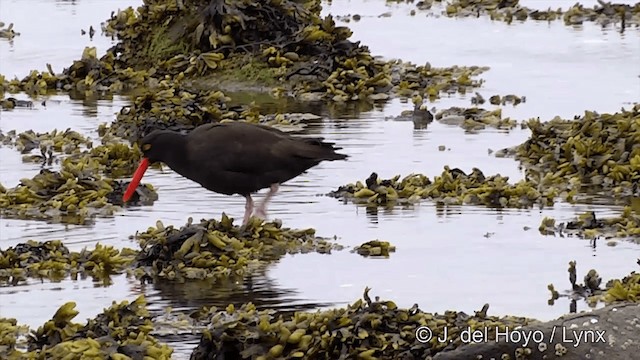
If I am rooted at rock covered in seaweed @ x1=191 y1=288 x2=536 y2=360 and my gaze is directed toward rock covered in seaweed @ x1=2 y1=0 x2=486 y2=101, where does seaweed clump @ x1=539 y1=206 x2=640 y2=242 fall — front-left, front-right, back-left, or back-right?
front-right

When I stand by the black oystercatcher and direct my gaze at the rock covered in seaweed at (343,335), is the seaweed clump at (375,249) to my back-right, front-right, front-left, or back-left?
front-left

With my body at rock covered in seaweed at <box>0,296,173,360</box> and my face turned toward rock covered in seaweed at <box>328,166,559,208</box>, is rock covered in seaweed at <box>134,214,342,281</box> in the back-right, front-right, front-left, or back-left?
front-left

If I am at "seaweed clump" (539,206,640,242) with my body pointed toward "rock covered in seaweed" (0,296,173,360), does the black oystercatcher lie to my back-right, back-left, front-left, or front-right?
front-right

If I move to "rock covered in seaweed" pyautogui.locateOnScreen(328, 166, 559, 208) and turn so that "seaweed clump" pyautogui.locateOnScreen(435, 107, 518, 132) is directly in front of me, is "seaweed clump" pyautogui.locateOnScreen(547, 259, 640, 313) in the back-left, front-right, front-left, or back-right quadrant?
back-right

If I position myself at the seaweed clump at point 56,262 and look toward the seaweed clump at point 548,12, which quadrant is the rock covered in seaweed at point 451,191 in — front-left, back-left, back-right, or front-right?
front-right

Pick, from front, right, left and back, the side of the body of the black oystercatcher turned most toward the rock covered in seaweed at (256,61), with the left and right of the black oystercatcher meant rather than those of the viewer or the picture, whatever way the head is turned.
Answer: right

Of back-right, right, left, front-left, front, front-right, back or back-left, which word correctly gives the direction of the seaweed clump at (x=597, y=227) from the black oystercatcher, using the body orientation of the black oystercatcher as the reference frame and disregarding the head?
back

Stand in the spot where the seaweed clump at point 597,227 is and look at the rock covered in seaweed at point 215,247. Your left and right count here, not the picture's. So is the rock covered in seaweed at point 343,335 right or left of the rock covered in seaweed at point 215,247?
left

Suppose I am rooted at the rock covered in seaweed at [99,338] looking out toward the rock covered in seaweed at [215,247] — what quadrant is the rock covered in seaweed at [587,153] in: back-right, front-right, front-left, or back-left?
front-right

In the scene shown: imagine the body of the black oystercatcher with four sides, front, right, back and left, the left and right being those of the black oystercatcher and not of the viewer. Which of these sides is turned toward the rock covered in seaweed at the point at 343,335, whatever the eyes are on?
left

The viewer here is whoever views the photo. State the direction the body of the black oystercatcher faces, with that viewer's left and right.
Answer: facing to the left of the viewer

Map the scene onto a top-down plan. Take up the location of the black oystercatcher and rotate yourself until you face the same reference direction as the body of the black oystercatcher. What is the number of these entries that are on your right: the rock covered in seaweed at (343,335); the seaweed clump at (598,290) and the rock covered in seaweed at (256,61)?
1

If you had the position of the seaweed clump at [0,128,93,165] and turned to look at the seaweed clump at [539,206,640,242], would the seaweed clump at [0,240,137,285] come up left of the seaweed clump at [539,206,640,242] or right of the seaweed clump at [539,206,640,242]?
right
